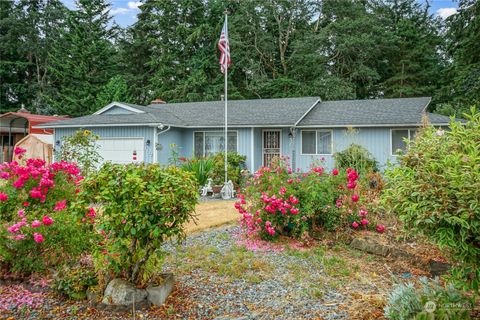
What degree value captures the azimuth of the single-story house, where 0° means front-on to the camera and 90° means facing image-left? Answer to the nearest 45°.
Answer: approximately 0°

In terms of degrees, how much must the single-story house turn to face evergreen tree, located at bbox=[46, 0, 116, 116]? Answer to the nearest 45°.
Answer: approximately 135° to its right

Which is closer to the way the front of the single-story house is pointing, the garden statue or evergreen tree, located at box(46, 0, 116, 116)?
the garden statue

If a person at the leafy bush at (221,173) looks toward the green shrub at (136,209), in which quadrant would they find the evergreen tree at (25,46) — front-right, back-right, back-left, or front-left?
back-right

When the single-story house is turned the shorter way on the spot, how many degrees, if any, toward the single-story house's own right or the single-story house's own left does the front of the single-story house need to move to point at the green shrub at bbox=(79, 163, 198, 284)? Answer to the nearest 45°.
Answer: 0° — it already faces it

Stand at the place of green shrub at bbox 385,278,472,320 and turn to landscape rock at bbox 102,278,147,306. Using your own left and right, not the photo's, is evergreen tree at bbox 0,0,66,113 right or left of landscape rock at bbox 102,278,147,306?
right

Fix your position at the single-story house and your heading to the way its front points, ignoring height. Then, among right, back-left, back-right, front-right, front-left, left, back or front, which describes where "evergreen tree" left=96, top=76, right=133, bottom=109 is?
back-right

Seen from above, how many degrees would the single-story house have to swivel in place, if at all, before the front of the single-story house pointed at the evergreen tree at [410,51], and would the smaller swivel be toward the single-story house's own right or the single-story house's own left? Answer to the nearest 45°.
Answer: approximately 135° to the single-story house's own left

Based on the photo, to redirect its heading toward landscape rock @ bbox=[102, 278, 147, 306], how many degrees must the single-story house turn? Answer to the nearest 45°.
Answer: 0° — it already faces it

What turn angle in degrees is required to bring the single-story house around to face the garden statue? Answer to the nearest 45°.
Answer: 0° — it already faces it

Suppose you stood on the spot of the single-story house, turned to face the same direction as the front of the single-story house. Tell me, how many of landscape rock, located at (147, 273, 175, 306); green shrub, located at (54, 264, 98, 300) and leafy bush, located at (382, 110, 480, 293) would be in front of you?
3

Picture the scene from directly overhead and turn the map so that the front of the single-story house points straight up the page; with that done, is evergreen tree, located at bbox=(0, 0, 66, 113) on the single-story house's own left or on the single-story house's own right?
on the single-story house's own right

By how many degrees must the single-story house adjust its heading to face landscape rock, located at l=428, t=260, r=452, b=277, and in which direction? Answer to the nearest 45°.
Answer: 0° — it already faces it
